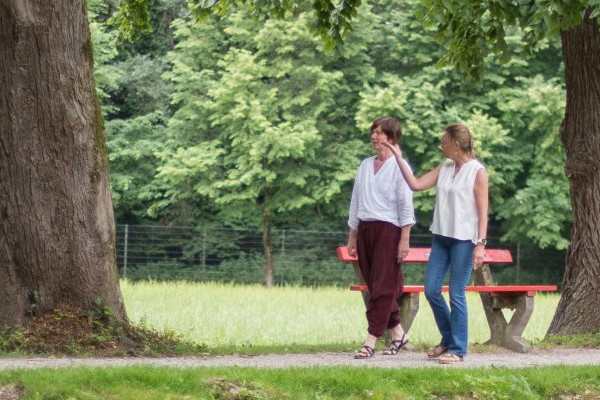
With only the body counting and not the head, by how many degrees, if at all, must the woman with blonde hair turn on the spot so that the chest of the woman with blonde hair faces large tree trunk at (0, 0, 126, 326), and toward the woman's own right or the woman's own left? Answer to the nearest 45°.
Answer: approximately 45° to the woman's own right

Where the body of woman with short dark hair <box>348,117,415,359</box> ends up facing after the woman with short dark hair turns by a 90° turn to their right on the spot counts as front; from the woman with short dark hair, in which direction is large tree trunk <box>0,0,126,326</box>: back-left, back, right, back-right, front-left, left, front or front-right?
front-left

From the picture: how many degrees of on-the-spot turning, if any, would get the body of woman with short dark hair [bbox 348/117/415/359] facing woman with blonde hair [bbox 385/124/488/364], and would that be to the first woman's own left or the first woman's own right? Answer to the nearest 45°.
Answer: approximately 135° to the first woman's own left

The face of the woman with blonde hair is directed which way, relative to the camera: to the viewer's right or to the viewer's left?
to the viewer's left

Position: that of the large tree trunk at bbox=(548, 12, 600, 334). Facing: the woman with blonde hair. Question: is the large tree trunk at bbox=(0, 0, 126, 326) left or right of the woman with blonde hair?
right

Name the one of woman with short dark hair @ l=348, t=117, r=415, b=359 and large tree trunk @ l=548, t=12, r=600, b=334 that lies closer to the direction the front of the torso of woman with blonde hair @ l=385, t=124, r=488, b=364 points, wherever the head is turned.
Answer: the woman with short dark hair

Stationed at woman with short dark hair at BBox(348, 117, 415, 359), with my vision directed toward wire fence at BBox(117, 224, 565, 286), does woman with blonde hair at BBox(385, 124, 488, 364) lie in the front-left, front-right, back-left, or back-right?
back-right

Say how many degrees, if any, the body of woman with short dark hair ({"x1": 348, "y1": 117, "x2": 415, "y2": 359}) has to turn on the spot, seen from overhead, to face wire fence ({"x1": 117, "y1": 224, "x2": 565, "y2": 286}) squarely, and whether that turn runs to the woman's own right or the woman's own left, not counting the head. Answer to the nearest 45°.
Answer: approximately 135° to the woman's own right
